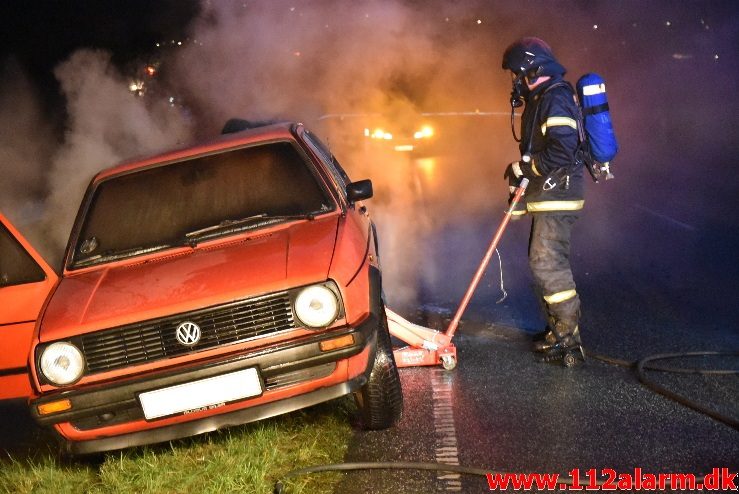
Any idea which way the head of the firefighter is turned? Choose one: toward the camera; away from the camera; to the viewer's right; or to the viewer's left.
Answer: to the viewer's left

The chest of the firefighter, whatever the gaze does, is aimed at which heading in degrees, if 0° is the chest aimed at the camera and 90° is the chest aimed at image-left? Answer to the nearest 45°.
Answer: approximately 90°

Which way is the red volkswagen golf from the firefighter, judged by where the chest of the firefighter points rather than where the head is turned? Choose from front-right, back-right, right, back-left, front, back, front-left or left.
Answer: front-left
